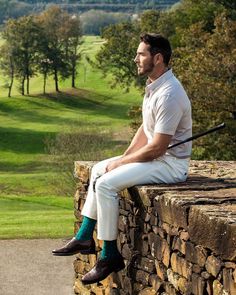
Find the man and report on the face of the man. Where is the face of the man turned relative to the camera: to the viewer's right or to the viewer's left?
to the viewer's left

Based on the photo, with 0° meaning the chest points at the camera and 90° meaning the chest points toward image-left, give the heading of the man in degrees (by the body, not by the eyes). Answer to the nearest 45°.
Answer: approximately 90°

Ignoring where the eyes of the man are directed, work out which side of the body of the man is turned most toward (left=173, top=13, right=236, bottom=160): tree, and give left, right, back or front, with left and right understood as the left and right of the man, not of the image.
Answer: right
